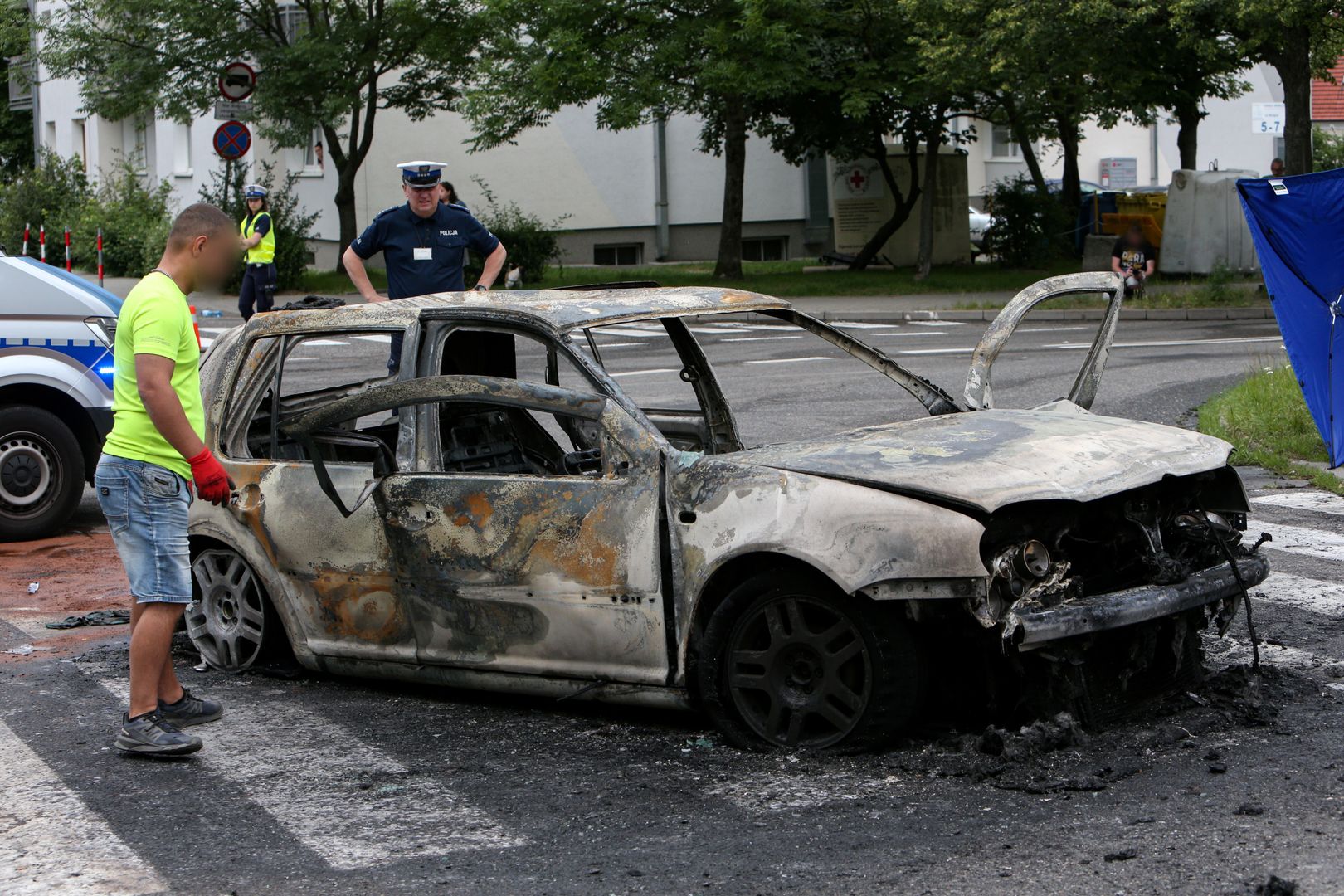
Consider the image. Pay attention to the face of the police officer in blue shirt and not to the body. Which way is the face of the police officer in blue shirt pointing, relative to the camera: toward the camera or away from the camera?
toward the camera

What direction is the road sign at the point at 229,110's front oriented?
toward the camera

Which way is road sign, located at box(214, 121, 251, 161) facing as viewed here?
toward the camera

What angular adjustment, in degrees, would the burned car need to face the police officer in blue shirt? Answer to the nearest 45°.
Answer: approximately 135° to its left

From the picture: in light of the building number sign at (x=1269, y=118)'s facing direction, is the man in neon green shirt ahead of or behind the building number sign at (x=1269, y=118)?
ahead

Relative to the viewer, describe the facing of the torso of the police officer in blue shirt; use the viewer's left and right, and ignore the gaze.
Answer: facing the viewer

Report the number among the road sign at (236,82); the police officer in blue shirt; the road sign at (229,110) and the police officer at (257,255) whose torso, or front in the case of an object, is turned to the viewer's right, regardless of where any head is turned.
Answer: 0

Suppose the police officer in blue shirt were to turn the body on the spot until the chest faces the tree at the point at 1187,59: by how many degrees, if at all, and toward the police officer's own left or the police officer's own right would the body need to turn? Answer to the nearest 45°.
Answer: approximately 135° to the police officer's own left

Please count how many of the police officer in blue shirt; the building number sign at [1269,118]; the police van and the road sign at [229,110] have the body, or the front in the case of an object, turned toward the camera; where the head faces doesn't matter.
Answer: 3

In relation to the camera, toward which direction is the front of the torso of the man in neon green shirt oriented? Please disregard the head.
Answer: to the viewer's right

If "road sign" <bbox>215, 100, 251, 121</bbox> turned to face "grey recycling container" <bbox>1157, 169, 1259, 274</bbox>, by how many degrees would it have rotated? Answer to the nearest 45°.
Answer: approximately 90° to its left
